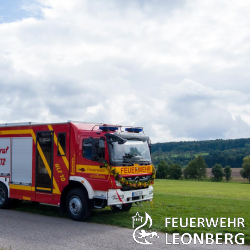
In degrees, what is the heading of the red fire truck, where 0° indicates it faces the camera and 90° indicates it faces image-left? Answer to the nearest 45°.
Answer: approximately 315°
